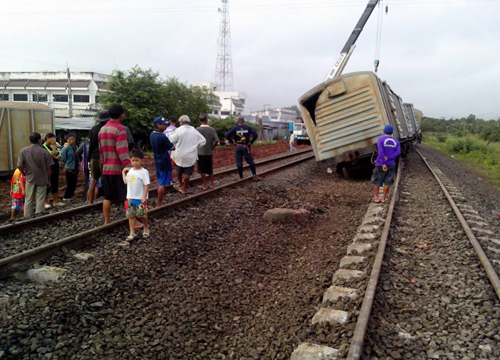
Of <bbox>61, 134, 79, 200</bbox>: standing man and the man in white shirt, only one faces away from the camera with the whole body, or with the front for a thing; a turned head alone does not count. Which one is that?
the man in white shirt

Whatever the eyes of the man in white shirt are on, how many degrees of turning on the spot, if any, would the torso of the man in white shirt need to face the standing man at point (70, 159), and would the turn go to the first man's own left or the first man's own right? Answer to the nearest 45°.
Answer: approximately 90° to the first man's own left

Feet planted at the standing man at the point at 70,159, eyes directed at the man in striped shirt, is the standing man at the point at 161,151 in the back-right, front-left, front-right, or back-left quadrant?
front-left

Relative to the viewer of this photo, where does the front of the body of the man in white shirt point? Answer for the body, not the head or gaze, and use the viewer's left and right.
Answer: facing away from the viewer

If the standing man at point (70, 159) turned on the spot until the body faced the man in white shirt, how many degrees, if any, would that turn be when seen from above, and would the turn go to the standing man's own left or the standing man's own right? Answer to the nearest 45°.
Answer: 0° — they already face them

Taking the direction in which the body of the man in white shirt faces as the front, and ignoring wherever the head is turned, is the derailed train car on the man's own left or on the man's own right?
on the man's own right

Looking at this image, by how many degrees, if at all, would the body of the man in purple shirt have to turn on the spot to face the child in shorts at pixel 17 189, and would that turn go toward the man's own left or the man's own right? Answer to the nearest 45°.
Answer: approximately 135° to the man's own left
